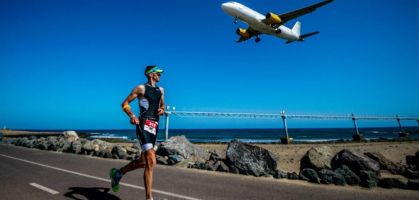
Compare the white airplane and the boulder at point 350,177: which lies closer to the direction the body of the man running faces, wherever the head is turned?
the boulder

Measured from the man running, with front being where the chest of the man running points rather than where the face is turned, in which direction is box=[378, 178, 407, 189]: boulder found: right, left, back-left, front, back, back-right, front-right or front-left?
front-left

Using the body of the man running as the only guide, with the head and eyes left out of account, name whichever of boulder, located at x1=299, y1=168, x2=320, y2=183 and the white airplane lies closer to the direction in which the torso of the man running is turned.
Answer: the boulder

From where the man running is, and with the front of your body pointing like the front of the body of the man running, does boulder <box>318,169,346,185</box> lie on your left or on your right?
on your left

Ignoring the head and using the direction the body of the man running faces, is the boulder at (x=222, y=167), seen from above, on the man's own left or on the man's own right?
on the man's own left

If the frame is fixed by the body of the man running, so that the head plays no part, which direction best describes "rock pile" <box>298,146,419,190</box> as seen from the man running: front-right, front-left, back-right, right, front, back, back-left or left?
front-left

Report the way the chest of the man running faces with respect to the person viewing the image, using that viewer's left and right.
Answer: facing the viewer and to the right of the viewer

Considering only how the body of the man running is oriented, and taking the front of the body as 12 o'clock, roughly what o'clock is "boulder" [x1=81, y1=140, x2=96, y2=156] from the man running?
The boulder is roughly at 7 o'clock from the man running.

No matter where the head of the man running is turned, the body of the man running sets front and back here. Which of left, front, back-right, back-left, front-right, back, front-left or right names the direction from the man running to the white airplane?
left

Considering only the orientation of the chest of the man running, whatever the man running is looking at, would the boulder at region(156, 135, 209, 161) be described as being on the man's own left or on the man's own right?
on the man's own left
